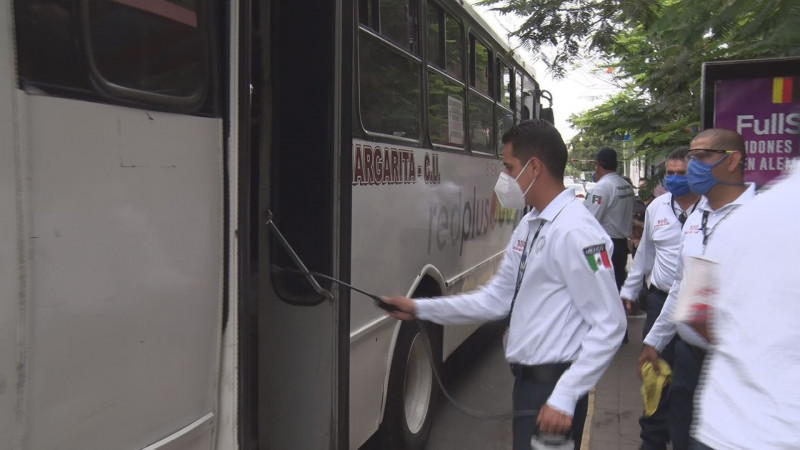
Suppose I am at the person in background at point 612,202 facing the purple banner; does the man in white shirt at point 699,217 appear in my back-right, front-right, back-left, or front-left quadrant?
front-right

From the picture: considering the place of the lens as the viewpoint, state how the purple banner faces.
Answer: facing the viewer

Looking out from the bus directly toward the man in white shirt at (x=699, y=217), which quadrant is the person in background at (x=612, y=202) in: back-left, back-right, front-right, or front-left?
front-left

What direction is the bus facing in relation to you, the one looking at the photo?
facing away from the viewer and to the right of the viewer

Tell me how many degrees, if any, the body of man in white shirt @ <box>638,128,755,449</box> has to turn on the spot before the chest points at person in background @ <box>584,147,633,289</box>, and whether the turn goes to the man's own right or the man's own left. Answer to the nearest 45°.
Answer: approximately 135° to the man's own right

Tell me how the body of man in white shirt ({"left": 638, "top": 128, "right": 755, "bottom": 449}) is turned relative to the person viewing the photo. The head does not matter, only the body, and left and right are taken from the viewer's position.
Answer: facing the viewer and to the left of the viewer

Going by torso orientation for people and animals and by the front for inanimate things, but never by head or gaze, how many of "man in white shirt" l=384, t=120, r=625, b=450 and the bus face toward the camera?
0

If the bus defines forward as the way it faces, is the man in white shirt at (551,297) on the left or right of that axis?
on its right

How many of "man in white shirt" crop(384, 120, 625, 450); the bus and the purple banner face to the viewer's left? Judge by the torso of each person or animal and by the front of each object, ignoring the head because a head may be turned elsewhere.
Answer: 1

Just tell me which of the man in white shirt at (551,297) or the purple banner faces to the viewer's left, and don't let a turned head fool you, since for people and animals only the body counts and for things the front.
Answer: the man in white shirt

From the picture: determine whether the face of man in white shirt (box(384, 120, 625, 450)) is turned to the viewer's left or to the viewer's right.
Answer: to the viewer's left

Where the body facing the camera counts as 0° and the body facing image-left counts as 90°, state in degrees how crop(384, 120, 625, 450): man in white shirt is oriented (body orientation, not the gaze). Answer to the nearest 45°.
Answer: approximately 90°

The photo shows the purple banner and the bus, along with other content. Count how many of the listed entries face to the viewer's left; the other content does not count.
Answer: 0

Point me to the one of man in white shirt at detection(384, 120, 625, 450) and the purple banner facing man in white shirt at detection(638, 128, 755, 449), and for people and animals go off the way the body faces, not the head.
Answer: the purple banner

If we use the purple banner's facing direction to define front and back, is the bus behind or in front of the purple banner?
in front

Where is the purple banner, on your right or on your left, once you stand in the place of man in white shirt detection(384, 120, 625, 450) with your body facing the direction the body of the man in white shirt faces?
on your right

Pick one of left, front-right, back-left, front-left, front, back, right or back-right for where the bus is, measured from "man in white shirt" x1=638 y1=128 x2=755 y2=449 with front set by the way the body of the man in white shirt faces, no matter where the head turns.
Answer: front
